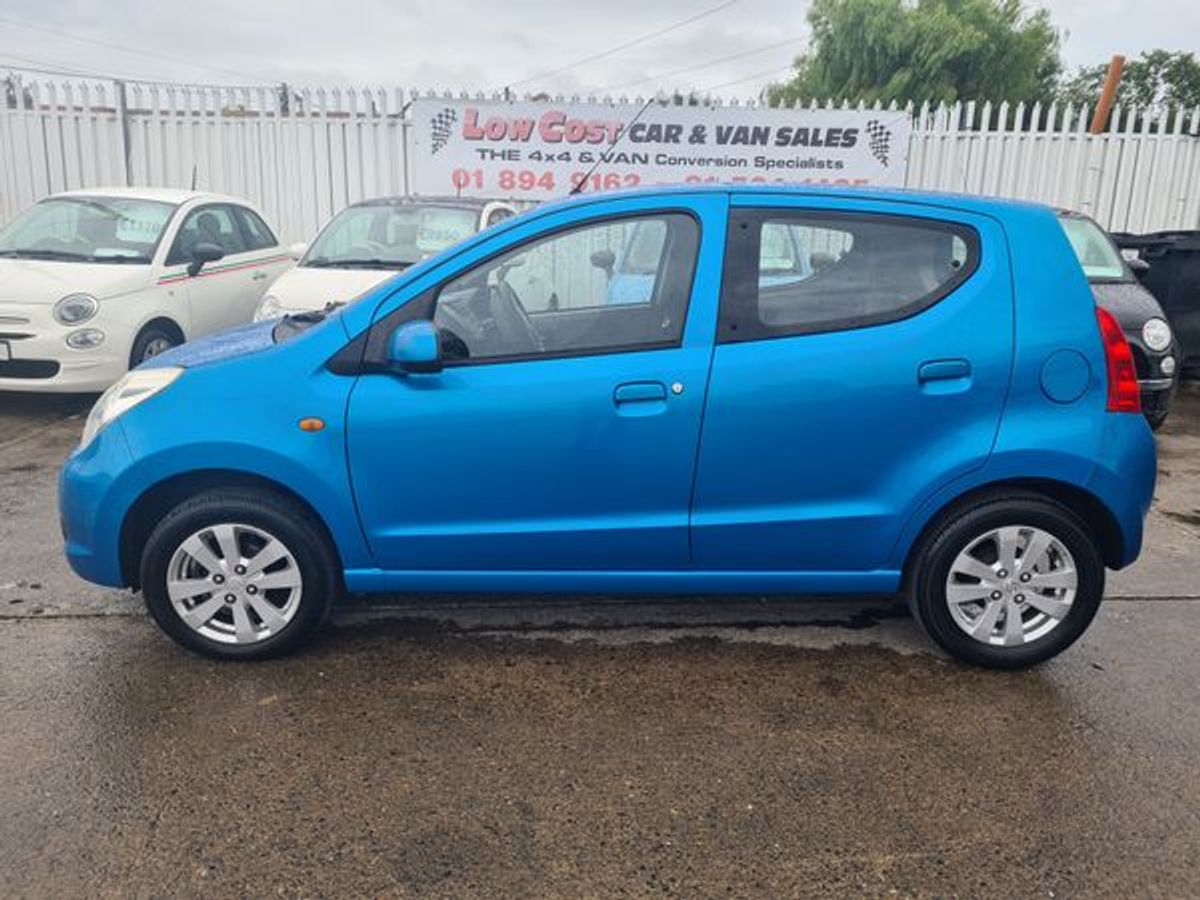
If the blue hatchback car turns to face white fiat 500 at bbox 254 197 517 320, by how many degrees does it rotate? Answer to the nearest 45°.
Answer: approximately 45° to its right

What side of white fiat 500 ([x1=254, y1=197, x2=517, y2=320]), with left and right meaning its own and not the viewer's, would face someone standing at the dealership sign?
back

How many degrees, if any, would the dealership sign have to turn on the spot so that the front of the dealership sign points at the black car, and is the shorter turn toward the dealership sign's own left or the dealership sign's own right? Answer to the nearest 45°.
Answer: approximately 45° to the dealership sign's own left

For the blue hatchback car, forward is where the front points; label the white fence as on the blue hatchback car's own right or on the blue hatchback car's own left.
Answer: on the blue hatchback car's own right

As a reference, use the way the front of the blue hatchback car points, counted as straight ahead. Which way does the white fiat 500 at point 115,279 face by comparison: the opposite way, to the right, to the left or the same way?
to the left

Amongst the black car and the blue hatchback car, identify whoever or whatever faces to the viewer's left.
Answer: the blue hatchback car

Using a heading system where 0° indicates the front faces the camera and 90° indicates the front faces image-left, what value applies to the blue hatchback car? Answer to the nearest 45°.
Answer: approximately 90°

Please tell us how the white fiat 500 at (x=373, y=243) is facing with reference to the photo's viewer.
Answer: facing the viewer and to the left of the viewer

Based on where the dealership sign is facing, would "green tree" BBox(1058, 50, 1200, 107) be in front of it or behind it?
behind

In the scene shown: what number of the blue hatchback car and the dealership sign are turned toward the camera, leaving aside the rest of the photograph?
1

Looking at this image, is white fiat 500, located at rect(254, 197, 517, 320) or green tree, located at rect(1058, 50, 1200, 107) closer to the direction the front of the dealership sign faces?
the white fiat 500

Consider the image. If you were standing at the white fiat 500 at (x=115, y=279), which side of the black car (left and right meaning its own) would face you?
right

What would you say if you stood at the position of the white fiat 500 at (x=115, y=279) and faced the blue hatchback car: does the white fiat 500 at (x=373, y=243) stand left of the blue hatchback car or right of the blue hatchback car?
left

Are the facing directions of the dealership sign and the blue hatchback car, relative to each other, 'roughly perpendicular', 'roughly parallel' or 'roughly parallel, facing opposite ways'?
roughly perpendicular

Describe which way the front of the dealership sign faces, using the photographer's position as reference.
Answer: facing the viewer

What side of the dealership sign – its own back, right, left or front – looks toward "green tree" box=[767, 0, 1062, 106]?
back
